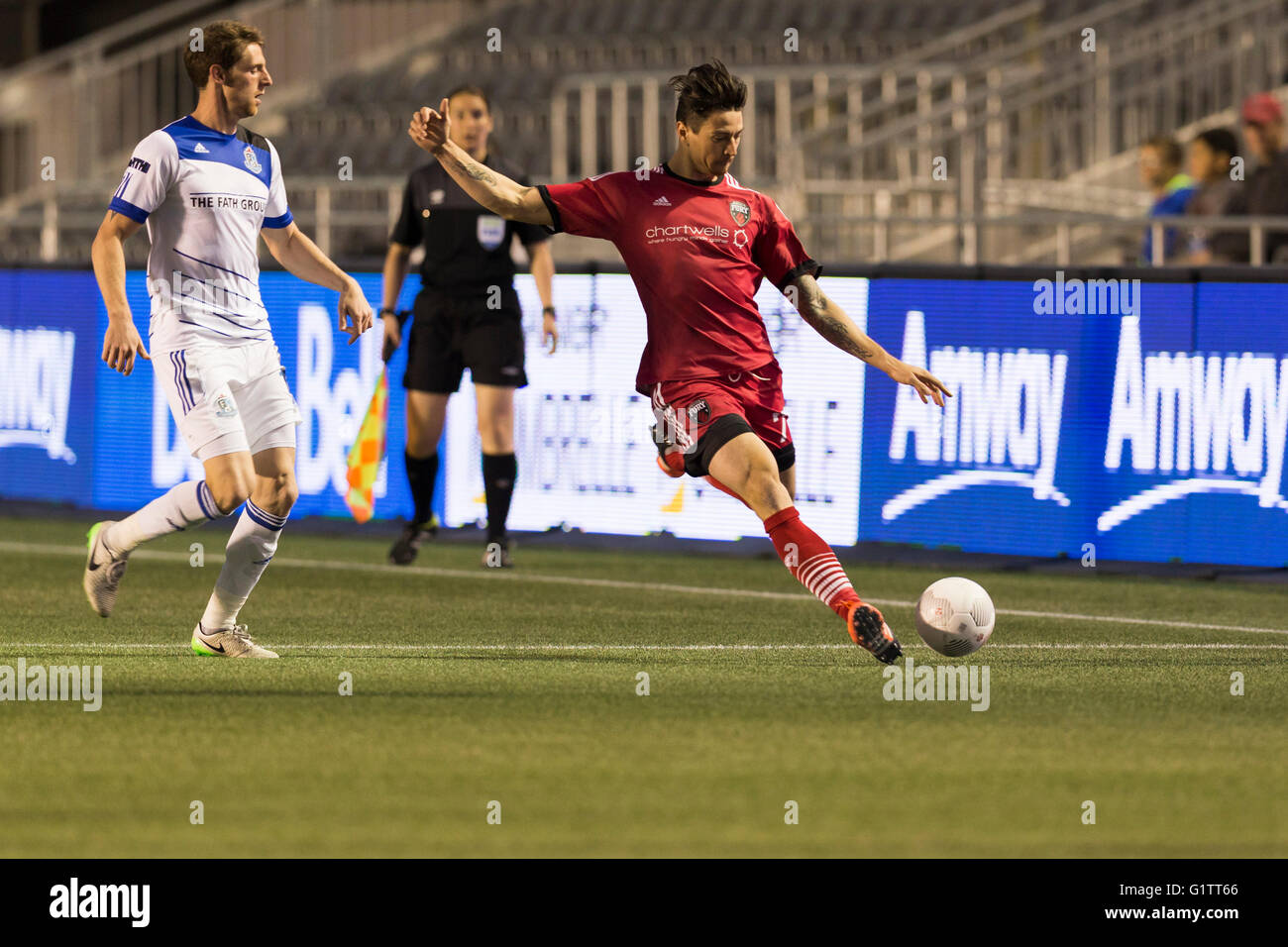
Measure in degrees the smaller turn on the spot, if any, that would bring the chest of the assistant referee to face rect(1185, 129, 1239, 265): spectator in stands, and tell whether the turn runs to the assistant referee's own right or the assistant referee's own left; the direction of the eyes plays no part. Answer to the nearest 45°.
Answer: approximately 90° to the assistant referee's own left

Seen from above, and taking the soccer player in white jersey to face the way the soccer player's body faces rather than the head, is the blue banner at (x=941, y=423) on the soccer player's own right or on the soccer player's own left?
on the soccer player's own left

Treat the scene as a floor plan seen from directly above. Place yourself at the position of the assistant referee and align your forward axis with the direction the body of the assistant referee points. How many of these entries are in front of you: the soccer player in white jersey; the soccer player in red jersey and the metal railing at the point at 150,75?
2

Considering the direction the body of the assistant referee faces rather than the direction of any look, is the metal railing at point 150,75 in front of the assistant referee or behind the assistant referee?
behind

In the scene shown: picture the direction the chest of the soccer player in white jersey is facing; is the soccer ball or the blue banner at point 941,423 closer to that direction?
the soccer ball

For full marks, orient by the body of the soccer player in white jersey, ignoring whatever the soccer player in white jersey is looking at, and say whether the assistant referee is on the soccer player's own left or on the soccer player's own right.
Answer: on the soccer player's own left

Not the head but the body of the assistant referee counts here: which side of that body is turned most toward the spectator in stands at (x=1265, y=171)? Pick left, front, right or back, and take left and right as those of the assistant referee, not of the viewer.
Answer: left

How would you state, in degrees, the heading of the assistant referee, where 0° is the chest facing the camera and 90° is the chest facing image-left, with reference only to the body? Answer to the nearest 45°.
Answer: approximately 0°

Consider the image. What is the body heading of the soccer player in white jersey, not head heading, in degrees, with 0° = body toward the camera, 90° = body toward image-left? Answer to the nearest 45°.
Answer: approximately 315°

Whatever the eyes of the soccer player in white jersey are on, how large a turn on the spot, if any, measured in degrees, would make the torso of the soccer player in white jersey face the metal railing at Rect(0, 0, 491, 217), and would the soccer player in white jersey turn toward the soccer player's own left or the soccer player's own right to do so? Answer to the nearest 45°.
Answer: approximately 135° to the soccer player's own left

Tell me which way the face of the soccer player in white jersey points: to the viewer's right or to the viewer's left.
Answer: to the viewer's right
